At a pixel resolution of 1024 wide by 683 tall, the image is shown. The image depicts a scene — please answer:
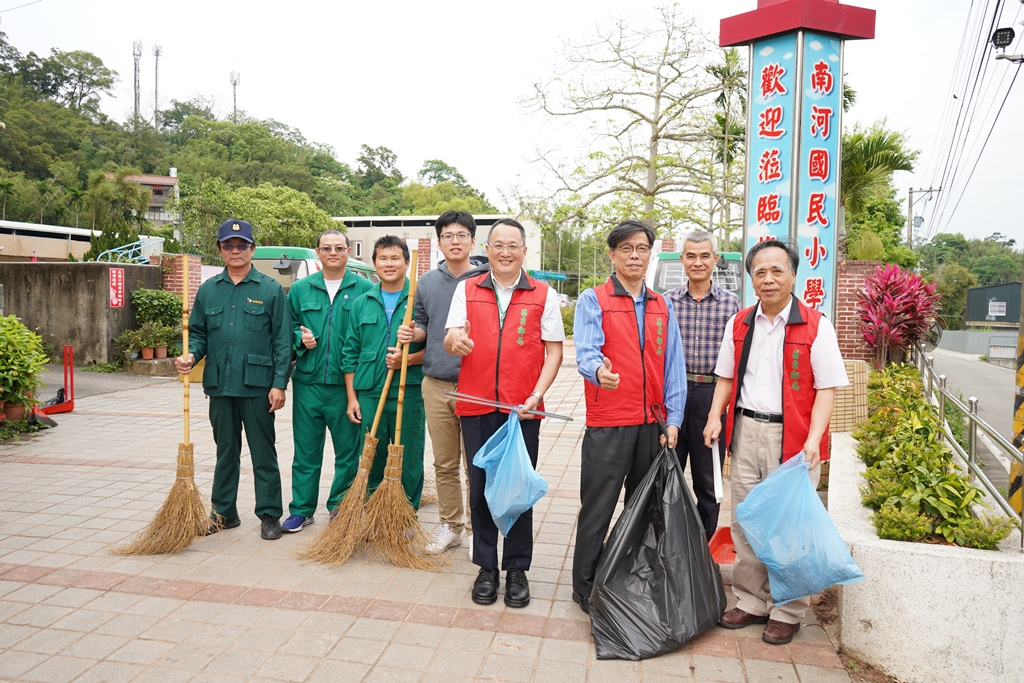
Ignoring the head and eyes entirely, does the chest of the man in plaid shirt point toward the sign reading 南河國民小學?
no

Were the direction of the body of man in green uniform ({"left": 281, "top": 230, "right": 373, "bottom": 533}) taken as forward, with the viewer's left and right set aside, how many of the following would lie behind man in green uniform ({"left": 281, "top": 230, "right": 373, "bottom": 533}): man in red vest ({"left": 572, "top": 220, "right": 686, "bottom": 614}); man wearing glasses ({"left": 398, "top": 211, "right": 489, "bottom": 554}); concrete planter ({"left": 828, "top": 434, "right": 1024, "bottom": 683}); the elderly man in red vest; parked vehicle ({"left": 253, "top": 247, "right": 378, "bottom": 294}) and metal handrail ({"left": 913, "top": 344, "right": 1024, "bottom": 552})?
1

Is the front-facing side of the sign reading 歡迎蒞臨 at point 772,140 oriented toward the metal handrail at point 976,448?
no

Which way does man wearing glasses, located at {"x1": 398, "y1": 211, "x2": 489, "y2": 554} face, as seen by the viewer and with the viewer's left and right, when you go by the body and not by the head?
facing the viewer

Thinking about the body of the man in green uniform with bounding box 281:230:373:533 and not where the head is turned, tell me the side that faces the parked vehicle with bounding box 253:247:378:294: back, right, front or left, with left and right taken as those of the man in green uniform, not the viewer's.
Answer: back

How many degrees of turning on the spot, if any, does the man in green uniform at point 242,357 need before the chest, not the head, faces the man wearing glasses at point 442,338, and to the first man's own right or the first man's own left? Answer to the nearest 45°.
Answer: approximately 45° to the first man's own left

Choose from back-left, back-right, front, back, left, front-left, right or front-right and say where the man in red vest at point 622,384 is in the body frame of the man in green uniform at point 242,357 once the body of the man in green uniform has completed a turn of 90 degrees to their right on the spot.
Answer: back-left

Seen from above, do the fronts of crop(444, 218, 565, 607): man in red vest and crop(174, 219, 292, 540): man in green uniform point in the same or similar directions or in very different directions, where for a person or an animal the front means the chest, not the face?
same or similar directions

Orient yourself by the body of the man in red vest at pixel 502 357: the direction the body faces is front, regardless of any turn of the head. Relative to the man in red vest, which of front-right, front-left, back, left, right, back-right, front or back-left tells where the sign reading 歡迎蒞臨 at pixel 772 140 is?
back-left

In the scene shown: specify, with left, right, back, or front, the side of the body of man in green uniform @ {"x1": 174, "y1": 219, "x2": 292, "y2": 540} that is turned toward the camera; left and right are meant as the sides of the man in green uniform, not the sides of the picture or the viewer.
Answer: front

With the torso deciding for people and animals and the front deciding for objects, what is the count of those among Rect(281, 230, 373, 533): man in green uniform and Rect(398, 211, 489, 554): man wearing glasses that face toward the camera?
2

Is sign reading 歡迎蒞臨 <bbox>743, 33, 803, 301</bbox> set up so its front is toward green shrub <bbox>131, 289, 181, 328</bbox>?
no

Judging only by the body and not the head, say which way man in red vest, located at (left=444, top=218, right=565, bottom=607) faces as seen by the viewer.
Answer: toward the camera

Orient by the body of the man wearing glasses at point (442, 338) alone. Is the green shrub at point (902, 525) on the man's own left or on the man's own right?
on the man's own left

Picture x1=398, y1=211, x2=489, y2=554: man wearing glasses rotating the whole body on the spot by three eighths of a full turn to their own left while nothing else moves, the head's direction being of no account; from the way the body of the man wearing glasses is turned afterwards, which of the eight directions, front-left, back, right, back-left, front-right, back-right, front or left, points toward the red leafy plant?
front

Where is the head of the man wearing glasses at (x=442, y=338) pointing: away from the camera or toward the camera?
toward the camera

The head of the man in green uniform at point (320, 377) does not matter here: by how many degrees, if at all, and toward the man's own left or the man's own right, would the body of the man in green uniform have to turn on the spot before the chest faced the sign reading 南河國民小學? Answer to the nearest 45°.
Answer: approximately 90° to the man's own left

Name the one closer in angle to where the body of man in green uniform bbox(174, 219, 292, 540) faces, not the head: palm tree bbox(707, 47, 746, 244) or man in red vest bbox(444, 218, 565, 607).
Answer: the man in red vest

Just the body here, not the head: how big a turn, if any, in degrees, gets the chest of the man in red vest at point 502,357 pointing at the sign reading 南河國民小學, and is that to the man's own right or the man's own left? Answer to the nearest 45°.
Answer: approximately 135° to the man's own left
